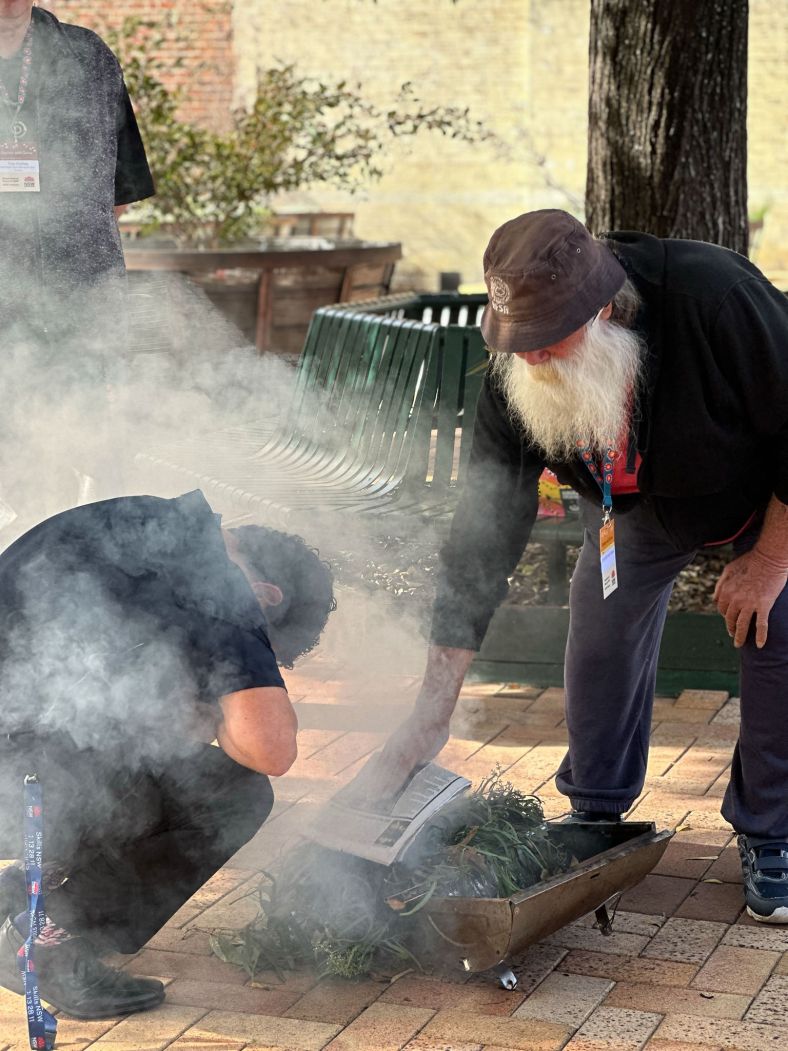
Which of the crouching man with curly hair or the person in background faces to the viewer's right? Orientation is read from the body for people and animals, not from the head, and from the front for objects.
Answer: the crouching man with curly hair

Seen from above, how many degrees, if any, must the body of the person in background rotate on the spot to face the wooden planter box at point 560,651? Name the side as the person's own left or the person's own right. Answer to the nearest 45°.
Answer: approximately 90° to the person's own left

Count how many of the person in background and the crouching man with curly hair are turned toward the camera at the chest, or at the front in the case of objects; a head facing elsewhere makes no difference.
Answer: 1

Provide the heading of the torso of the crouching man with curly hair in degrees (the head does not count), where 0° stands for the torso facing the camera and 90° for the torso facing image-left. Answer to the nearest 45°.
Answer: approximately 270°

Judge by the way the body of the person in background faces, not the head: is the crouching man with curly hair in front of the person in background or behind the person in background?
in front

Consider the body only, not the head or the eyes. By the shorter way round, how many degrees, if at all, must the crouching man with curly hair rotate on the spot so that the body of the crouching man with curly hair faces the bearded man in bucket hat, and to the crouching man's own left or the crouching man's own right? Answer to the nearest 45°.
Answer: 0° — they already face them

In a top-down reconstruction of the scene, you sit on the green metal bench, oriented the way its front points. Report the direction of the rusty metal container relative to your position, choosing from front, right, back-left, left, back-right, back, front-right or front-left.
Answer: front-left

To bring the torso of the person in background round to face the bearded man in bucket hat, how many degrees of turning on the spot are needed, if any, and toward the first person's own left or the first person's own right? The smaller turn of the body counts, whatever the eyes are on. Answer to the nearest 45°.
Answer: approximately 45° to the first person's own left
